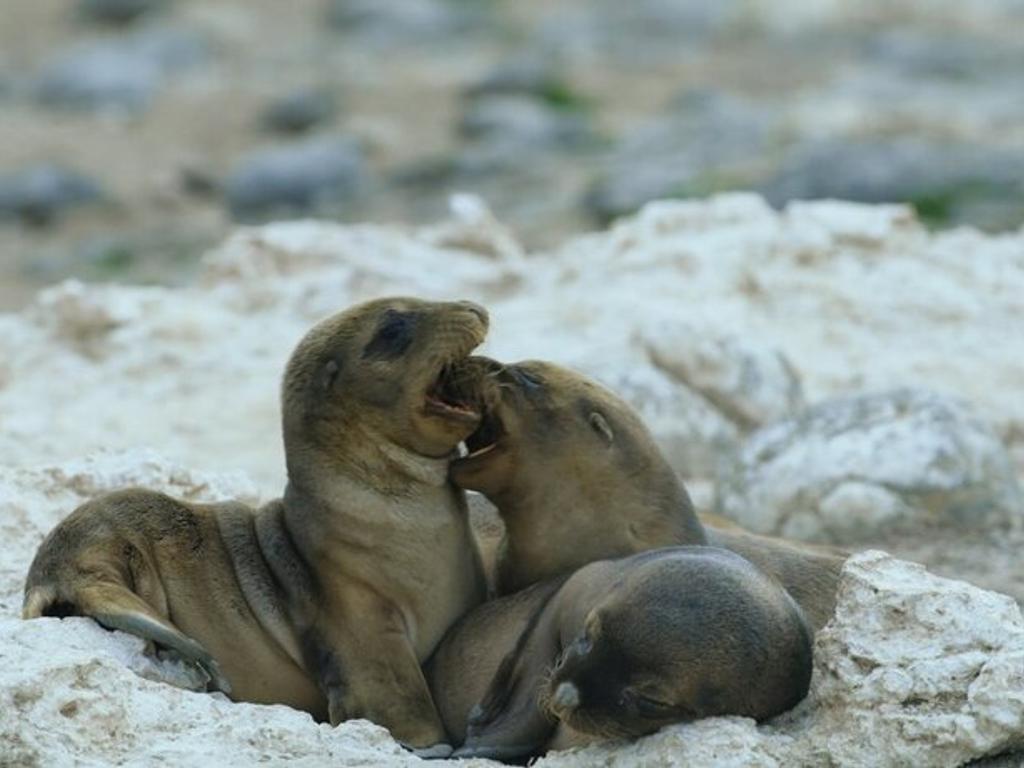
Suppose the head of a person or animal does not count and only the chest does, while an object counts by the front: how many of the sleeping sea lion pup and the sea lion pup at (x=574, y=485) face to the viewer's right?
0

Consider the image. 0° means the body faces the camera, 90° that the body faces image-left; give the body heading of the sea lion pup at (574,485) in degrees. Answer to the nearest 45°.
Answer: approximately 90°

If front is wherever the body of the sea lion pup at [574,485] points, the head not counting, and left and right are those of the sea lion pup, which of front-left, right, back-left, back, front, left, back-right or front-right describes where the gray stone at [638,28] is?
right

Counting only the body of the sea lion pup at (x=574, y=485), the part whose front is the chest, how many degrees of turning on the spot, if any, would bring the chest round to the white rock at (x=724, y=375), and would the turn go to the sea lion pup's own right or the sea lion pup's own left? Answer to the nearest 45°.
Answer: approximately 90° to the sea lion pup's own right

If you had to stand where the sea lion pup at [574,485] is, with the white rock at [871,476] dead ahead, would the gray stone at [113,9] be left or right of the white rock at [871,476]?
left

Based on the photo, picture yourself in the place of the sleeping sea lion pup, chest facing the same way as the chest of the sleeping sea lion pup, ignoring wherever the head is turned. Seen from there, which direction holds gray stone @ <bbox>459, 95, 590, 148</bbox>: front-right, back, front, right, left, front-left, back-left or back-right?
back-right

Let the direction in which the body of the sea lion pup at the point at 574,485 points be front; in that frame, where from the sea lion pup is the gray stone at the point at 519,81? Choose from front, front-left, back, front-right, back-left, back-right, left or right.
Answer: right

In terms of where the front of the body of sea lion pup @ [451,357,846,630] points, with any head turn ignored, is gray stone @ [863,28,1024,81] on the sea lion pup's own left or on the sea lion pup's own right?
on the sea lion pup's own right

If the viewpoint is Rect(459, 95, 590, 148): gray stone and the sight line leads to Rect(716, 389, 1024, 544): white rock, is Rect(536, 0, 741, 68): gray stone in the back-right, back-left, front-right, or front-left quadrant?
back-left
